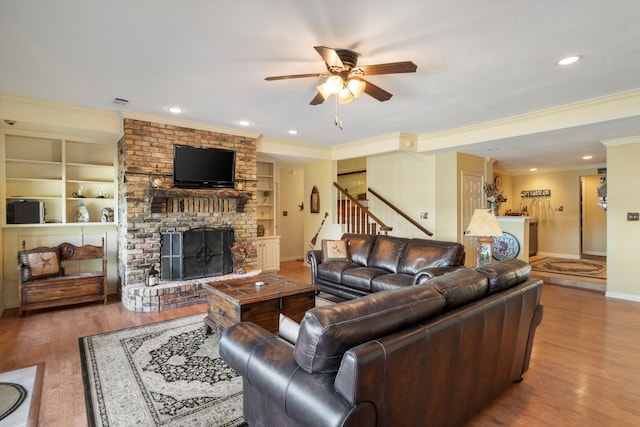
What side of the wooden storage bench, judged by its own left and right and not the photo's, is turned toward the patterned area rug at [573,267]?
left

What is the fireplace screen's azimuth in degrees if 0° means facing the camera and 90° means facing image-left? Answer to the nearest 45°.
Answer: approximately 315°

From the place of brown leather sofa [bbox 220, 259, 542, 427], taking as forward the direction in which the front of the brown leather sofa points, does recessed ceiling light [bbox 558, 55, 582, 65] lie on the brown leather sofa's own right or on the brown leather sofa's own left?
on the brown leather sofa's own right

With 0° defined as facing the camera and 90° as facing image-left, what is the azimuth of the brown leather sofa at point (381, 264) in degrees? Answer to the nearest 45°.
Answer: approximately 45°

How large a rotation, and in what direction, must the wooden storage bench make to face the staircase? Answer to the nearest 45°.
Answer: approximately 90° to its left

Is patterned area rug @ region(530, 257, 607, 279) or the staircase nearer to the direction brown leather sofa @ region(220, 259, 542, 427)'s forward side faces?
the staircase

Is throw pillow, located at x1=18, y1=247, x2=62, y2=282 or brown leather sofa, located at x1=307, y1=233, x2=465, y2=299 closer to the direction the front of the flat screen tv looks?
the brown leather sofa

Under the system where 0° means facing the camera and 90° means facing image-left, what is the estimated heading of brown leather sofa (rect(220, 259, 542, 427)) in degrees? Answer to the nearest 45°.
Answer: approximately 135°

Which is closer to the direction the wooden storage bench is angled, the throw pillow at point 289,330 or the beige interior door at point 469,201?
the throw pillow

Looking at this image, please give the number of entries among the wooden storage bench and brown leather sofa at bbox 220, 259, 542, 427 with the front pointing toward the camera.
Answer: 1

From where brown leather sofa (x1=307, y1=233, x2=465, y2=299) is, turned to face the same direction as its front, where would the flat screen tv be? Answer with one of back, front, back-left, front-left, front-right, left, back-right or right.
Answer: front-right
